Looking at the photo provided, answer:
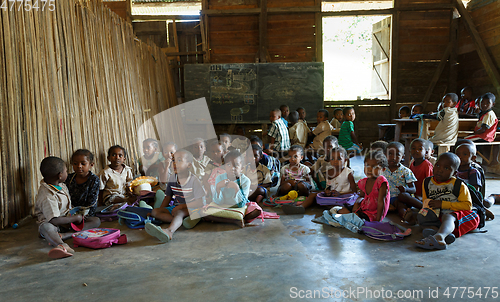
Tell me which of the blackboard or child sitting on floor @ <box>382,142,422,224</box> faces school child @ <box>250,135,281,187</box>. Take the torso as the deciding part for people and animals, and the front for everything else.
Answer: the blackboard

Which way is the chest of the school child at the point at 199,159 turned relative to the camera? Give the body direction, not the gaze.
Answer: toward the camera

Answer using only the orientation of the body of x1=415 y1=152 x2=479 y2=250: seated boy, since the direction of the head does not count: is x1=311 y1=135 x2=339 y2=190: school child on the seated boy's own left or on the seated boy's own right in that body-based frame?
on the seated boy's own right

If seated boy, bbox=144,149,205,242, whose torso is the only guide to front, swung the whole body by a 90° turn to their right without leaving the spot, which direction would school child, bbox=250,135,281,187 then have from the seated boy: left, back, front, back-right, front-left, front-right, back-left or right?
right

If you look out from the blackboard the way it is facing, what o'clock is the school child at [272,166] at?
The school child is roughly at 12 o'clock from the blackboard.

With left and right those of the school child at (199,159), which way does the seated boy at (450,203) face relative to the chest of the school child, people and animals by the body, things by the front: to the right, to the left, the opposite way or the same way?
to the right

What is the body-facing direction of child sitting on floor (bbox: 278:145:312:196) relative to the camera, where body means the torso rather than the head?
toward the camera

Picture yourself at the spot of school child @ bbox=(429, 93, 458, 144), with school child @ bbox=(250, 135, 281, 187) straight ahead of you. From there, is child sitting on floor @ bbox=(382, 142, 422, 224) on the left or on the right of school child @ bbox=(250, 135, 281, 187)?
left

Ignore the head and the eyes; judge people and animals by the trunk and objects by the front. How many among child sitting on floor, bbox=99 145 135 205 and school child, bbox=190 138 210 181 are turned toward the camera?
2

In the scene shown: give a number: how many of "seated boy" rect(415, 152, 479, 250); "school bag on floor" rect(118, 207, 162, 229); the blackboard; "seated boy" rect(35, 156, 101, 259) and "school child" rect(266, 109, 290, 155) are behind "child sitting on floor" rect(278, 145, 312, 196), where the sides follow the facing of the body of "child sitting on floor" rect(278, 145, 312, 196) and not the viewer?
2

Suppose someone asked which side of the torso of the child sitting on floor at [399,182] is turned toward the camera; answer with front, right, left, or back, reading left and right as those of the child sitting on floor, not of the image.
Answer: front

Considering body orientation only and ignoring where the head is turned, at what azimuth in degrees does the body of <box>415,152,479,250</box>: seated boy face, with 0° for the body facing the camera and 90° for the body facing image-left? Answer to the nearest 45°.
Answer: approximately 45°

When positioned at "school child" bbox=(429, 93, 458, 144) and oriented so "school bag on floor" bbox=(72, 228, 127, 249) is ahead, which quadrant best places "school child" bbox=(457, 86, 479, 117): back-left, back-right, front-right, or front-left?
back-right

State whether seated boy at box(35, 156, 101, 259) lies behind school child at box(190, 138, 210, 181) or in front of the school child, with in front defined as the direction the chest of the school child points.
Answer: in front
